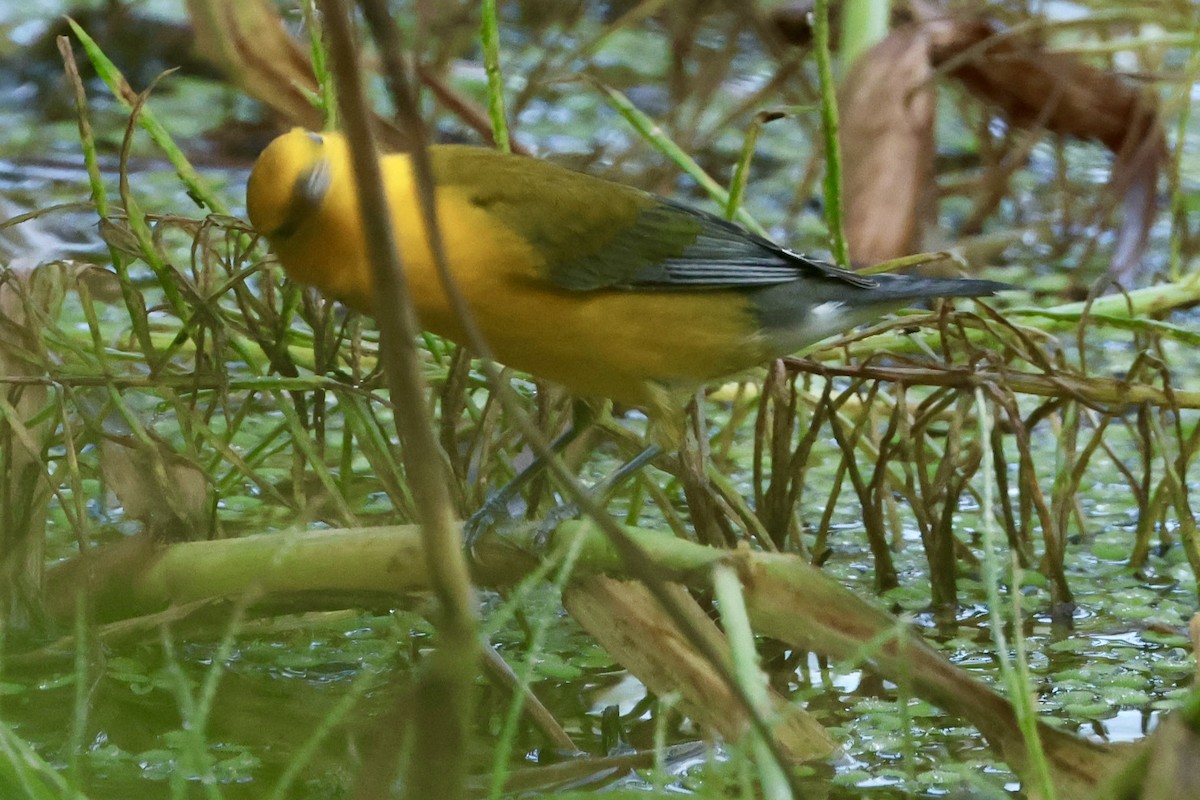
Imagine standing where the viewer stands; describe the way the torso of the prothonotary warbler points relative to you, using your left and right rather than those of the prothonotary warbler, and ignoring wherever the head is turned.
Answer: facing to the left of the viewer

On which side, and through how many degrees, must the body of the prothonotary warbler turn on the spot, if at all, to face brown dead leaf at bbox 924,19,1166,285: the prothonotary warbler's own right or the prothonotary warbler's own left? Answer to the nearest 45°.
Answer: approximately 135° to the prothonotary warbler's own right

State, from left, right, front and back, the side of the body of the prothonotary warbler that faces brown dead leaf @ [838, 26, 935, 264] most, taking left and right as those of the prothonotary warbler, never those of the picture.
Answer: right
